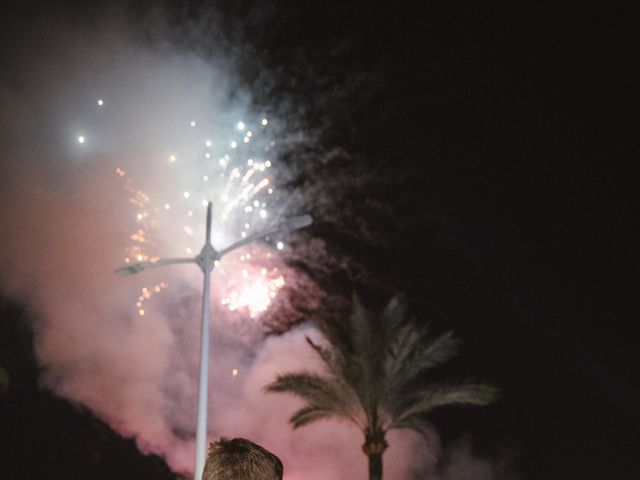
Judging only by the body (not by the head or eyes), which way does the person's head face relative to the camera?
away from the camera

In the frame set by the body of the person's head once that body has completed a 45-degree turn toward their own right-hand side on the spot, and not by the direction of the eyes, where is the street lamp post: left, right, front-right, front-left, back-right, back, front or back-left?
front-left

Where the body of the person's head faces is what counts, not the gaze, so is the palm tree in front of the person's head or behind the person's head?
in front
